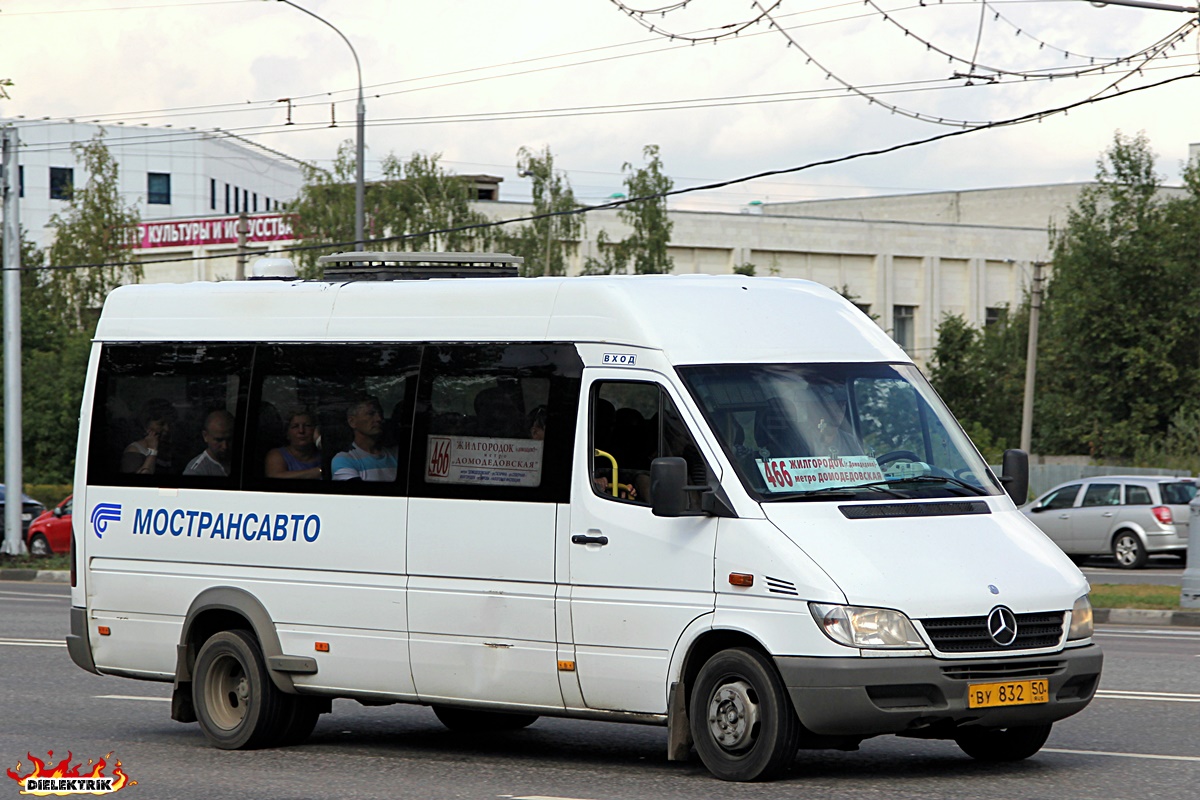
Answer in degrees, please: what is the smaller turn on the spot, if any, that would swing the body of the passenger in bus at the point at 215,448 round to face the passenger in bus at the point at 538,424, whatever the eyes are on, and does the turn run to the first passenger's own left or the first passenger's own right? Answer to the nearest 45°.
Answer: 0° — they already face them

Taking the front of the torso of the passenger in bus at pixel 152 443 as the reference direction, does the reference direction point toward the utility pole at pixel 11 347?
no

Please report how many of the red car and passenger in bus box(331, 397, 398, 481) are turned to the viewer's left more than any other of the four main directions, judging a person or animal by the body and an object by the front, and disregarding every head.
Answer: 1

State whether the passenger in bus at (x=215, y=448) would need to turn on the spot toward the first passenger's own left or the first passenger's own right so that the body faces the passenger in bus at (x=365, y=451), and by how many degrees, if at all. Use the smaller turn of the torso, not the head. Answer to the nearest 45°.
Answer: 0° — they already face them

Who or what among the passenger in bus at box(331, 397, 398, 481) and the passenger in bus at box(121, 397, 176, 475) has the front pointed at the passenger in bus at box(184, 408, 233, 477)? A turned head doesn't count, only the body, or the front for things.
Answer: the passenger in bus at box(121, 397, 176, 475)

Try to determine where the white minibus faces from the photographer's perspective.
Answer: facing the viewer and to the right of the viewer

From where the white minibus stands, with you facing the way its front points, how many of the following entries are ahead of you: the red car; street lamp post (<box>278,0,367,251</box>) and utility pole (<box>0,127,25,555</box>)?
0

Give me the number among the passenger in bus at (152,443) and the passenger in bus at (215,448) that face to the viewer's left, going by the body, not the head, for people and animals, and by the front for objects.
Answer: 0

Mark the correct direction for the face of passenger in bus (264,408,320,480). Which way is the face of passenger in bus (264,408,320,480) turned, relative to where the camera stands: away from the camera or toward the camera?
toward the camera

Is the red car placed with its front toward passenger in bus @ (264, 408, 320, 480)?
no

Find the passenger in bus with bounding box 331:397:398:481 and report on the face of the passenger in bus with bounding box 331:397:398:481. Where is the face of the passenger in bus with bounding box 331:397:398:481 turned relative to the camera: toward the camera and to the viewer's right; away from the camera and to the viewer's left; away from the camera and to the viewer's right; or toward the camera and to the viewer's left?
toward the camera and to the viewer's right

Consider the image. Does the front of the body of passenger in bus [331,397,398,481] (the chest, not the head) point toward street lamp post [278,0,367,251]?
no

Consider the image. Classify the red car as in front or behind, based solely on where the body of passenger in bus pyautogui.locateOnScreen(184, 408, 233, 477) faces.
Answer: behind

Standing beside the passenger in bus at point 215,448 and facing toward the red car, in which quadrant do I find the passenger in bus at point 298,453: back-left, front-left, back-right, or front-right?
back-right

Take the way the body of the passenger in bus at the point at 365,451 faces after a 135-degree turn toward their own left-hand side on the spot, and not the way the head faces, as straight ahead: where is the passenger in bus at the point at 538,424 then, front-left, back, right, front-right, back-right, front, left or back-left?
back-right

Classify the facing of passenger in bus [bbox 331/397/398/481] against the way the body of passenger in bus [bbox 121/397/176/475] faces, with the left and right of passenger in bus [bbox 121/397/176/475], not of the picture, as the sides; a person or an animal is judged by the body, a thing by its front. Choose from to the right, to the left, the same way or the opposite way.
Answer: the same way
